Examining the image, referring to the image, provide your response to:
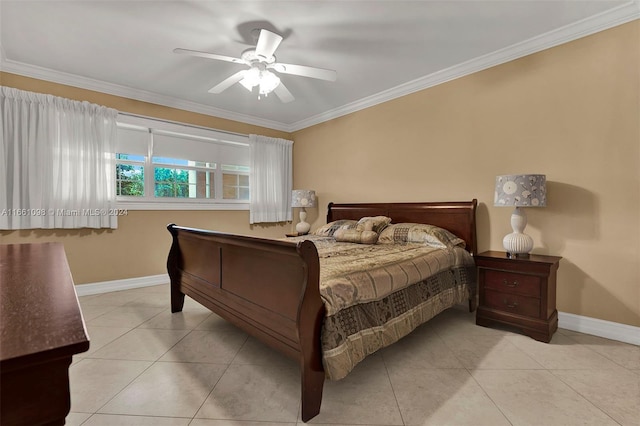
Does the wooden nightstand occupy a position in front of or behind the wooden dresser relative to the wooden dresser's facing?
in front

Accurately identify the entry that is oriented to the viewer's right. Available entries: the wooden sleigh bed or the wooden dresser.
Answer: the wooden dresser

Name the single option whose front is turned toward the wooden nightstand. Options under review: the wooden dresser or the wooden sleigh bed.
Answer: the wooden dresser

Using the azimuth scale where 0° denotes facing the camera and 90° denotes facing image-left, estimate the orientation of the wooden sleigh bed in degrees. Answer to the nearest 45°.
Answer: approximately 45°

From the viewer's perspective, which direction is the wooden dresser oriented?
to the viewer's right

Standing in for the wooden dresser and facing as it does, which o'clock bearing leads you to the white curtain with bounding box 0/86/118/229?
The white curtain is roughly at 9 o'clock from the wooden dresser.

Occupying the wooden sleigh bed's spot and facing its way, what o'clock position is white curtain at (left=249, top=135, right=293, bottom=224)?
The white curtain is roughly at 4 o'clock from the wooden sleigh bed.

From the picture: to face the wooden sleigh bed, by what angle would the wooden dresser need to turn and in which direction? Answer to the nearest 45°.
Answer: approximately 45° to its left

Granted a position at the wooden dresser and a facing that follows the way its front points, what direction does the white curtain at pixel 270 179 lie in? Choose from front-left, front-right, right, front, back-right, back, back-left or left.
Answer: front-left

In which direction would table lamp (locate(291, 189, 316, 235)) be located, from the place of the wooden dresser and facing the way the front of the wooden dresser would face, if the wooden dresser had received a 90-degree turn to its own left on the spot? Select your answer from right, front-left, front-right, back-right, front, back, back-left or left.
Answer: front-right

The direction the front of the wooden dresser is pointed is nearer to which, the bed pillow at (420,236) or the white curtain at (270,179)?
the bed pillow

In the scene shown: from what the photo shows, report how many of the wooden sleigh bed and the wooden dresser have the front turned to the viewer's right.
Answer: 1

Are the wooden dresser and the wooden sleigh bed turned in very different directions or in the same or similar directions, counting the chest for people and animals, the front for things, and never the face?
very different directions
